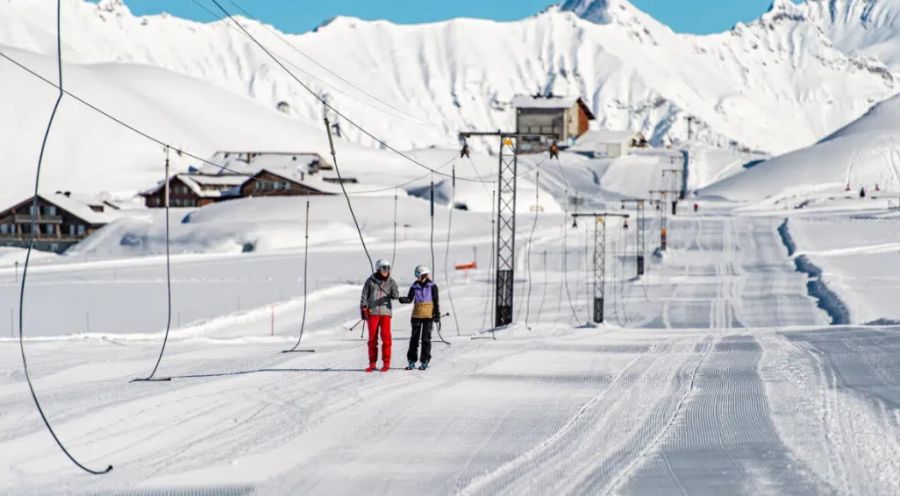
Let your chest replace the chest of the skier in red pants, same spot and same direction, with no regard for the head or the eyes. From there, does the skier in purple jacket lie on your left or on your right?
on your left

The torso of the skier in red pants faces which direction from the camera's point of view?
toward the camera
